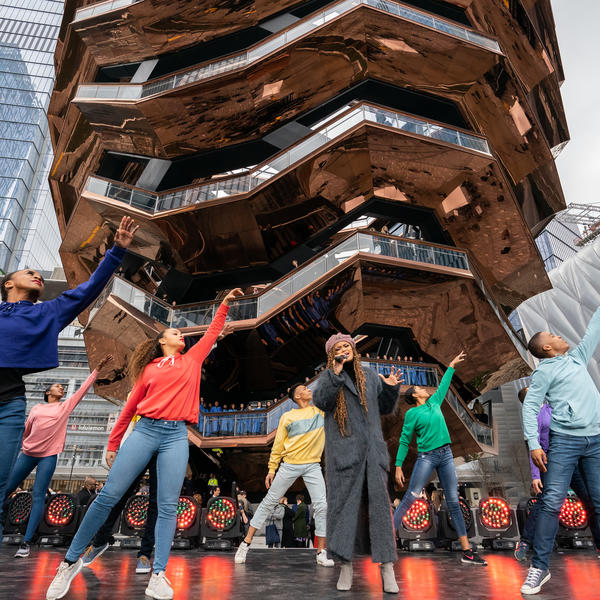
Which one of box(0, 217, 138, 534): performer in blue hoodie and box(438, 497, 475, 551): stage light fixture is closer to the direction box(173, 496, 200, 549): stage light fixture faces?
the performer in blue hoodie

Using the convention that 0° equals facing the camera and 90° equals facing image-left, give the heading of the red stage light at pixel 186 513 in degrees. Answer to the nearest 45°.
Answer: approximately 0°

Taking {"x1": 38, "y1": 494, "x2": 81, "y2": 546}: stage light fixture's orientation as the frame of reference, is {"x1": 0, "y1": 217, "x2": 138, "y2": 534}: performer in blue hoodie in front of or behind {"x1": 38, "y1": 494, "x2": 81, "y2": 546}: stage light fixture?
in front

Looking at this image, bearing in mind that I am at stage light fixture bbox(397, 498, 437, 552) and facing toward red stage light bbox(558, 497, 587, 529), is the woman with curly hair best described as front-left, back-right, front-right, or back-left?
back-right

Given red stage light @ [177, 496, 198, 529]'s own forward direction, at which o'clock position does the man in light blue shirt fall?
The man in light blue shirt is roughly at 11 o'clock from the red stage light.

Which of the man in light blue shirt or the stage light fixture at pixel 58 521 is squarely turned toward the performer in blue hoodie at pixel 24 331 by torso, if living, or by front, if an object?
the stage light fixture

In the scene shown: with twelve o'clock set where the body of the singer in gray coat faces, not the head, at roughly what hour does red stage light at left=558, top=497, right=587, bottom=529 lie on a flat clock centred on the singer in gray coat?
The red stage light is roughly at 7 o'clock from the singer in gray coat.
